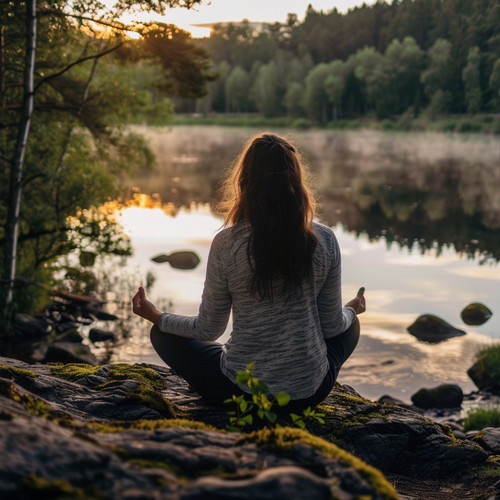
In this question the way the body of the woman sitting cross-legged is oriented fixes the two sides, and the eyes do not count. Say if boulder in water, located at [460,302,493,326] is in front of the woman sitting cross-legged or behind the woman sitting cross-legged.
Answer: in front

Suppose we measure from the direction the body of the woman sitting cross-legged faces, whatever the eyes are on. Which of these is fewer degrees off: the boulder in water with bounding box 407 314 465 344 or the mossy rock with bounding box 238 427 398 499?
the boulder in water

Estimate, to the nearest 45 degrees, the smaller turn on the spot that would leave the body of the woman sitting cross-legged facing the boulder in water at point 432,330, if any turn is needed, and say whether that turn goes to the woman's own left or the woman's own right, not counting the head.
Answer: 0° — they already face it

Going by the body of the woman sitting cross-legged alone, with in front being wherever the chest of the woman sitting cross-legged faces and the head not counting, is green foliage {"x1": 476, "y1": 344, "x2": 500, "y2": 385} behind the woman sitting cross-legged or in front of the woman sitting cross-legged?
in front

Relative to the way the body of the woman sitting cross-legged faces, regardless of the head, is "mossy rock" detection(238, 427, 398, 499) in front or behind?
behind

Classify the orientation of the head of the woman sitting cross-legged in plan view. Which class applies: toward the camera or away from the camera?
away from the camera

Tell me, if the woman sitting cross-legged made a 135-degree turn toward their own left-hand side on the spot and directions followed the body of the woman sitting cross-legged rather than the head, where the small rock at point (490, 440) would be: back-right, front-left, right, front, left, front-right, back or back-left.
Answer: back

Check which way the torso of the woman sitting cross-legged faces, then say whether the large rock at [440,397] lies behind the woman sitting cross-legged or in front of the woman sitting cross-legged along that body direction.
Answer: in front

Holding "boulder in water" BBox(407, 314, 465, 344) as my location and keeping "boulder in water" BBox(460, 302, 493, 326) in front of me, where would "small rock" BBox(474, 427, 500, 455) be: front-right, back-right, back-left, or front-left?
back-right

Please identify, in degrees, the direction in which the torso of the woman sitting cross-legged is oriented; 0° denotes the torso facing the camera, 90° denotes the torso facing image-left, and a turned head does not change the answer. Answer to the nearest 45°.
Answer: approximately 180°
